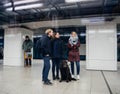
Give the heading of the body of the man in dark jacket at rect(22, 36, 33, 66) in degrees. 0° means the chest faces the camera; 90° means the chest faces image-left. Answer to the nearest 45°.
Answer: approximately 0°
